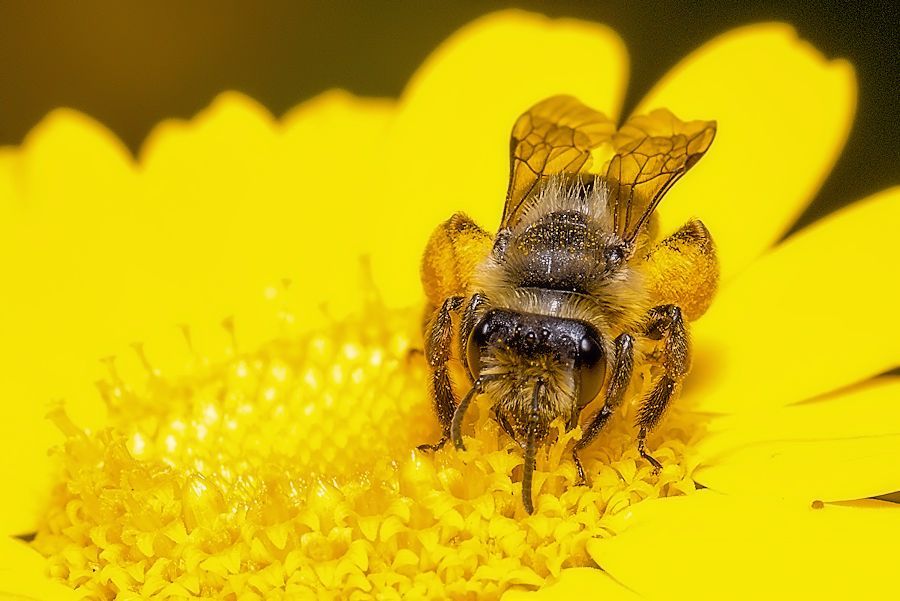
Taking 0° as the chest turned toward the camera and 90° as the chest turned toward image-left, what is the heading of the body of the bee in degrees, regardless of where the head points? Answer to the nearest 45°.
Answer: approximately 0°
